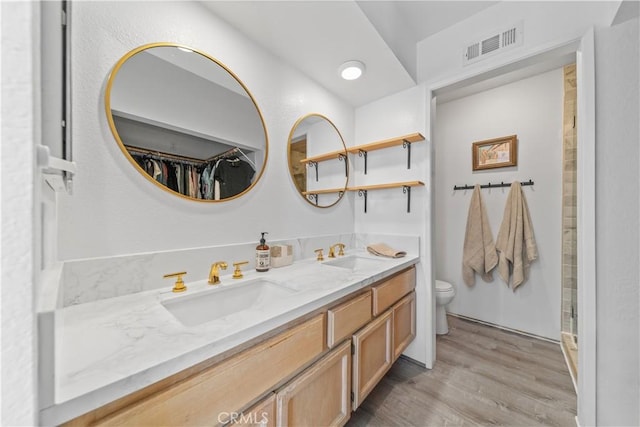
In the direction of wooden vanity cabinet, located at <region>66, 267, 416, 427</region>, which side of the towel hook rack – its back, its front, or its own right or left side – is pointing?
front

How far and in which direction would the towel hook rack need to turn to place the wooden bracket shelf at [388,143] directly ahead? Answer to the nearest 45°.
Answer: approximately 45° to its right

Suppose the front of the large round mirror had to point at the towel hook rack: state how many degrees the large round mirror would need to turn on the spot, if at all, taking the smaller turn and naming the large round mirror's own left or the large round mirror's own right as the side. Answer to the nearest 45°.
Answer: approximately 45° to the large round mirror's own left

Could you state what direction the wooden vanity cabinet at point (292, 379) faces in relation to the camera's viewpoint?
facing the viewer and to the right of the viewer
